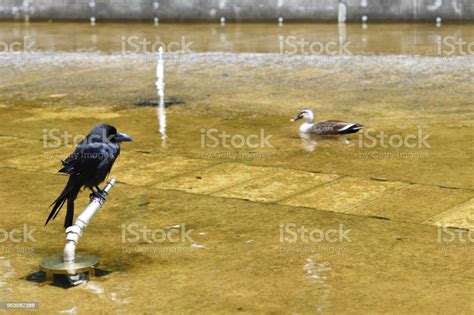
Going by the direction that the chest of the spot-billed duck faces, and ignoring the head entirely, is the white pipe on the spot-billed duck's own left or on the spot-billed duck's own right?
on the spot-billed duck's own left

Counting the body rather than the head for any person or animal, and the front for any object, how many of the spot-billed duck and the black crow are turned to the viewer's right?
1

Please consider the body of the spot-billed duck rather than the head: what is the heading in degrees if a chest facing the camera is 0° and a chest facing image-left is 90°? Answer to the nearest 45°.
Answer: approximately 90°

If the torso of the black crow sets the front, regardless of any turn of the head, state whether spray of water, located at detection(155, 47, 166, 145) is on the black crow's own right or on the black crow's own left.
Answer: on the black crow's own left

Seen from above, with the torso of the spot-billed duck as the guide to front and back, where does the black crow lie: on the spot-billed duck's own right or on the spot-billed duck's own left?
on the spot-billed duck's own left

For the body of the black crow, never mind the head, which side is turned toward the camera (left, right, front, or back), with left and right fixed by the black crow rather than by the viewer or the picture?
right

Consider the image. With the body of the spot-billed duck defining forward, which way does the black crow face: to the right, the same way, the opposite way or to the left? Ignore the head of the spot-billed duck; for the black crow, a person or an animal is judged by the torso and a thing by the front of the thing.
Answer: the opposite way

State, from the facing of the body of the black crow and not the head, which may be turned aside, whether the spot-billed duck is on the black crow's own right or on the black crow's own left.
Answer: on the black crow's own left
